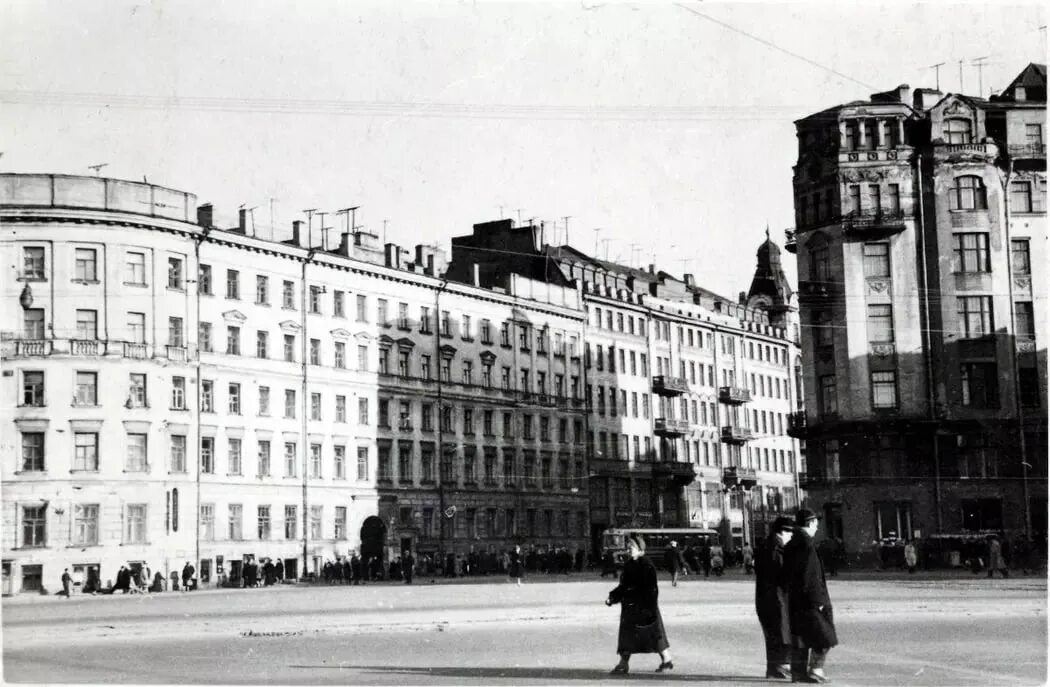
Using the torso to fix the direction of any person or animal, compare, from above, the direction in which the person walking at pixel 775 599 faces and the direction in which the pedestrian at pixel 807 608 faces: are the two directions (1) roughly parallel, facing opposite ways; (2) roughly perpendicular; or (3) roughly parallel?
roughly parallel

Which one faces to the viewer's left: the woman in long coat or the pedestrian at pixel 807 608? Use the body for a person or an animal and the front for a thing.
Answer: the woman in long coat

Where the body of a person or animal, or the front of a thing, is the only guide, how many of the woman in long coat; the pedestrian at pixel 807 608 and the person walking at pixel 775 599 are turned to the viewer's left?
1

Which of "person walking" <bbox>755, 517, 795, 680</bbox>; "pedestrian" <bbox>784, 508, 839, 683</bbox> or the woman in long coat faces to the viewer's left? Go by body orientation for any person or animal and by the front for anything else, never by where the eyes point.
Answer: the woman in long coat

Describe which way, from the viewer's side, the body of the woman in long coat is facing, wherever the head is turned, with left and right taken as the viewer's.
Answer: facing to the left of the viewer
